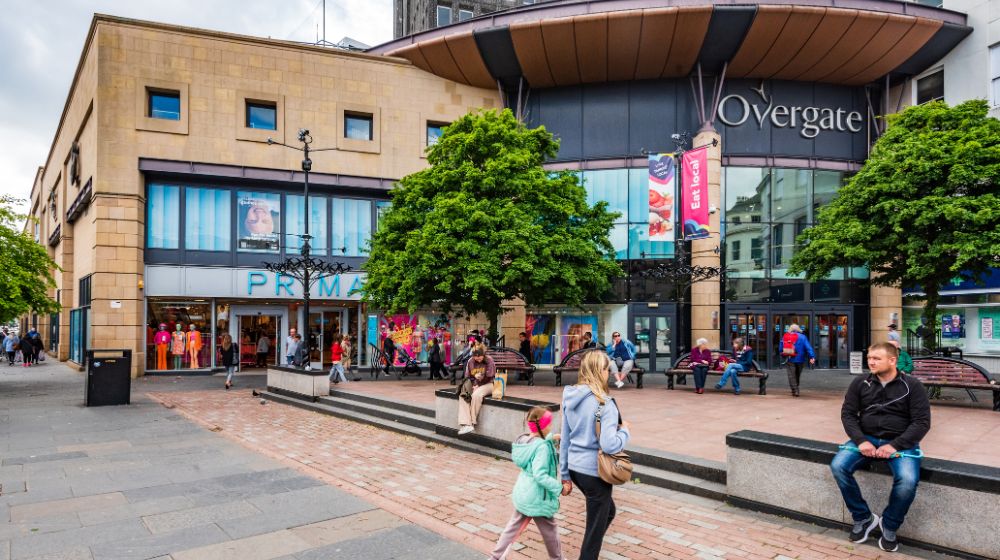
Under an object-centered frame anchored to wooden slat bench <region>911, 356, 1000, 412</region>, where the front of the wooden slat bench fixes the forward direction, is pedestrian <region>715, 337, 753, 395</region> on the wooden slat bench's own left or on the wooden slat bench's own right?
on the wooden slat bench's own right

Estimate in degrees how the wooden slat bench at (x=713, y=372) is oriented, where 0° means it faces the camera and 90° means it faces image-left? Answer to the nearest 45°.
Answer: approximately 0°

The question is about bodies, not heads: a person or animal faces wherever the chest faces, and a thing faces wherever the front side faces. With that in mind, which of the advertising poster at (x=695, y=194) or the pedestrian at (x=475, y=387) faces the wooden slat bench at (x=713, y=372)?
the advertising poster

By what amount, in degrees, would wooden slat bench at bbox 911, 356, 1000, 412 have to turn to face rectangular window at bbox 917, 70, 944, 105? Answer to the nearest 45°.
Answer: approximately 180°

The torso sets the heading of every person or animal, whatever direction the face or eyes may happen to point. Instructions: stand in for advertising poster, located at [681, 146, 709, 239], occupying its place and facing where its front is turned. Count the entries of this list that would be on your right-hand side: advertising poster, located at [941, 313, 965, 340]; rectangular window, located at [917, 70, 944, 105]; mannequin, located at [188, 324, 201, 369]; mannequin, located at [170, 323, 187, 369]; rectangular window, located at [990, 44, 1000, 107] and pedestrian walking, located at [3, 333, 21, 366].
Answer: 3
